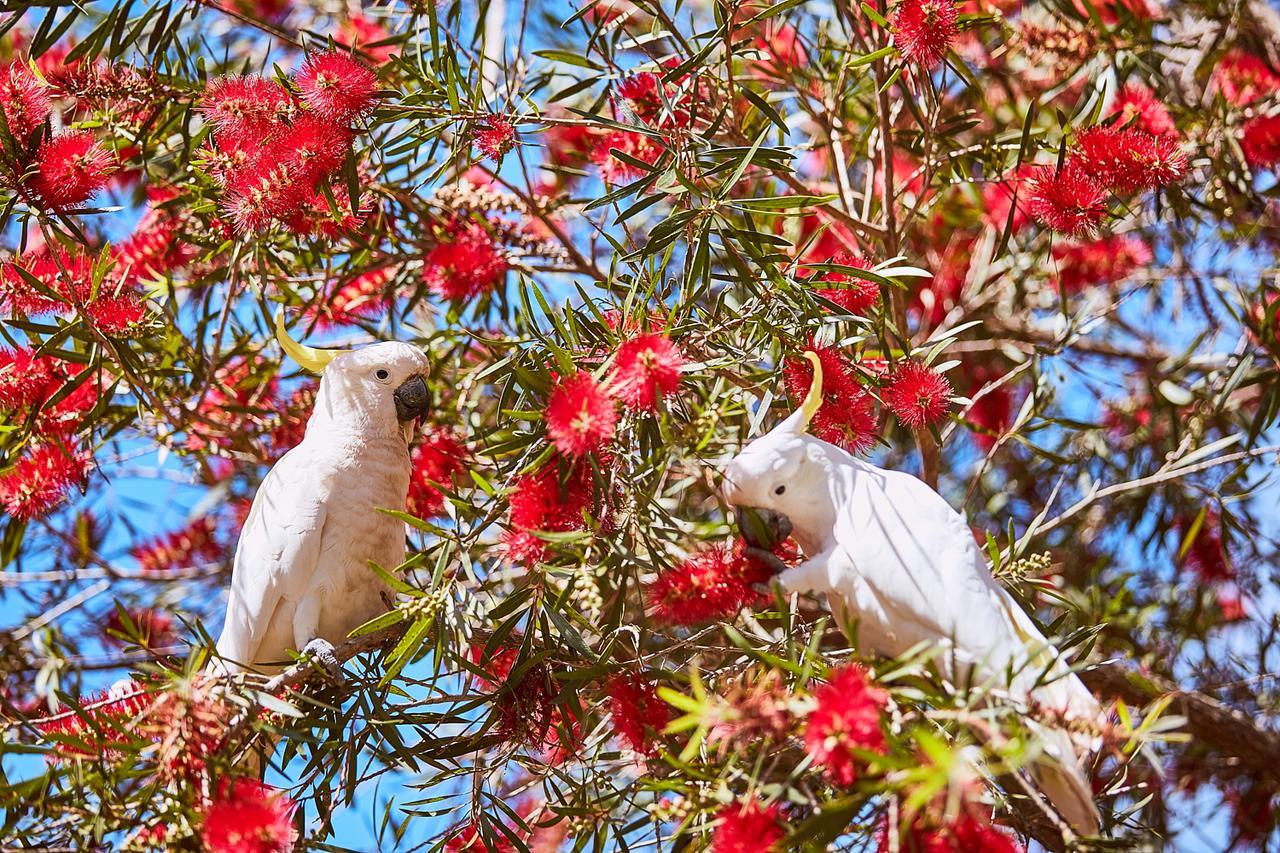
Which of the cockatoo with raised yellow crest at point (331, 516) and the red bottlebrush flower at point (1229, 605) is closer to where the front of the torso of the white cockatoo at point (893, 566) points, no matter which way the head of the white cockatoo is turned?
the cockatoo with raised yellow crest

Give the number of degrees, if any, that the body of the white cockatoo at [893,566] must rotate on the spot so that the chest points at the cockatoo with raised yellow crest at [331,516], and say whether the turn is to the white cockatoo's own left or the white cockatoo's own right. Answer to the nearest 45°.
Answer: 0° — it already faces it

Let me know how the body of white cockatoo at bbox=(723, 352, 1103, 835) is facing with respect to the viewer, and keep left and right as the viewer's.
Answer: facing to the left of the viewer
